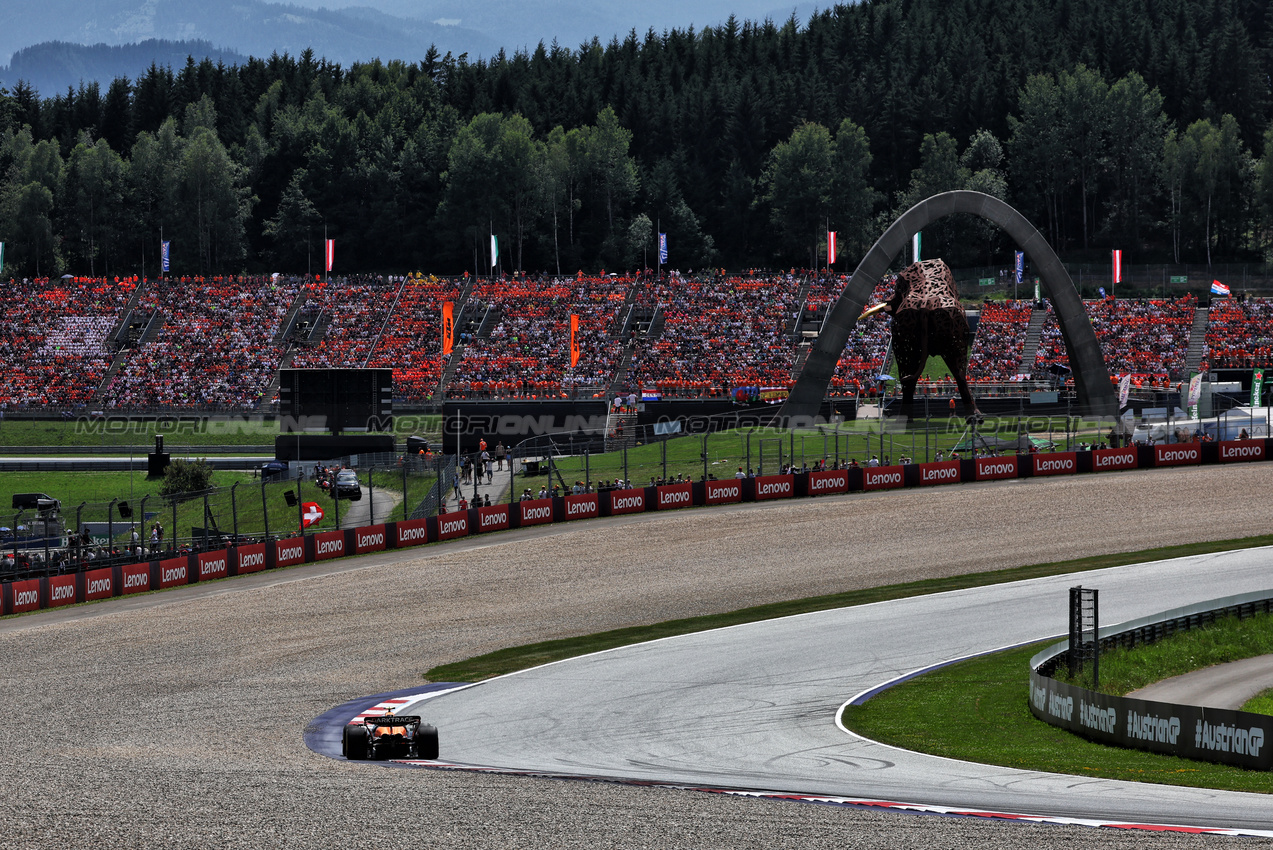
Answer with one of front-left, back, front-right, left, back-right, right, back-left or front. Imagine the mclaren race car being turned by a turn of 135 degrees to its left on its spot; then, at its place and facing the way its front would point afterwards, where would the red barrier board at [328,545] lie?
back-right

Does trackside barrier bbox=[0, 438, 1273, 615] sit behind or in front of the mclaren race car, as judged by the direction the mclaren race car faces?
in front

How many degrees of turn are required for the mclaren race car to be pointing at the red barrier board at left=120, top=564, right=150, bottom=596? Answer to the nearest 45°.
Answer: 0° — it already faces it

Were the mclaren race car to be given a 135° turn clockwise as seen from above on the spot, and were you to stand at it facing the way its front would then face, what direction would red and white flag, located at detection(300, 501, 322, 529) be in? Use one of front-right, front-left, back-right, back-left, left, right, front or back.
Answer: back-left

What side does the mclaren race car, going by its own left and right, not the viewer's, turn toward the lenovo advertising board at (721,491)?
front

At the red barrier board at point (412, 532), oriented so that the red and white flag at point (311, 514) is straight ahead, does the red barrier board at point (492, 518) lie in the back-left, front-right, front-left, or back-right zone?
back-right

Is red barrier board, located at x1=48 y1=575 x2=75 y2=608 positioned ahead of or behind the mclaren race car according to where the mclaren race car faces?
ahead

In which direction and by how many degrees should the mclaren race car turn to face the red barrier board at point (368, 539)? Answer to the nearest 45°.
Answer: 0° — it already faces it

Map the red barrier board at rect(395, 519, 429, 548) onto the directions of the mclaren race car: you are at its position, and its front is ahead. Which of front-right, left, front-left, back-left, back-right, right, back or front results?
front

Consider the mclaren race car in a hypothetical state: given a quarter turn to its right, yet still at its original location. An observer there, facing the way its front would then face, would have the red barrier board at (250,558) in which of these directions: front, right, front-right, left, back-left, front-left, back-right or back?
left

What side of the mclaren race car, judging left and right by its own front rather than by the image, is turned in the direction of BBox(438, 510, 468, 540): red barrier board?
front

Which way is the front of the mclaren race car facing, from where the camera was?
facing away from the viewer

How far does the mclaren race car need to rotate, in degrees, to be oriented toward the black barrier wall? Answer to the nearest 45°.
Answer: approximately 90° to its right

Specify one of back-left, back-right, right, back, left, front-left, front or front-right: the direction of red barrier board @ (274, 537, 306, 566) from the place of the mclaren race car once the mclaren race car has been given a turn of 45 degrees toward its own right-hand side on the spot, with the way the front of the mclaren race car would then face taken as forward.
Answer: front-left
